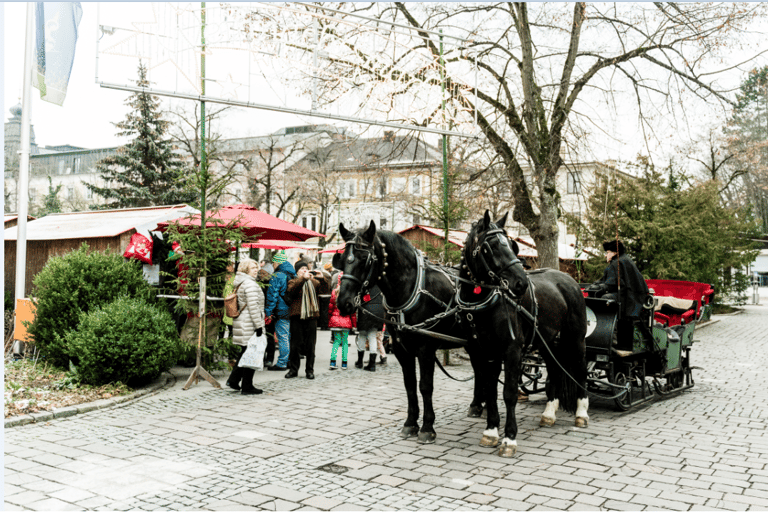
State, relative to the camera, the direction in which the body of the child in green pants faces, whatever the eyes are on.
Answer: away from the camera

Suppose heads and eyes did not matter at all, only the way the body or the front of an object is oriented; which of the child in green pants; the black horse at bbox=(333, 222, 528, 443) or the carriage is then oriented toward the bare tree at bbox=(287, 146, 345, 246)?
the child in green pants

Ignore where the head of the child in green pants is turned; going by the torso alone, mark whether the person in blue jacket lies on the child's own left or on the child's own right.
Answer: on the child's own left

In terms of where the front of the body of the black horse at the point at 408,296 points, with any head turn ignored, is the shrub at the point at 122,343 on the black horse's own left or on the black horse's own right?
on the black horse's own right

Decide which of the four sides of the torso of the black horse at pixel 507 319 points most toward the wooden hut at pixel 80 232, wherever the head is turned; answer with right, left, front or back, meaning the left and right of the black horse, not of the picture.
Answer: right

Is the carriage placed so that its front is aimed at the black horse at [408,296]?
yes

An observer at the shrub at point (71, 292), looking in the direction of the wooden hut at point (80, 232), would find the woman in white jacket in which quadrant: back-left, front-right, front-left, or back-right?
back-right

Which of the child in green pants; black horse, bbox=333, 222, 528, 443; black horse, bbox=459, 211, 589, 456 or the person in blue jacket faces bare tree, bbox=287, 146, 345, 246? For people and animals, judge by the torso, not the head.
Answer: the child in green pants

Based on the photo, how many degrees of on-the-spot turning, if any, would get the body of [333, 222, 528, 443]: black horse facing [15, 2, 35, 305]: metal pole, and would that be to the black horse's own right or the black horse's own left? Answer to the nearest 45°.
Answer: approximately 90° to the black horse's own right
